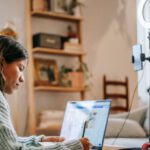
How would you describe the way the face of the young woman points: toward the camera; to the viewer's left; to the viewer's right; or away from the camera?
to the viewer's right

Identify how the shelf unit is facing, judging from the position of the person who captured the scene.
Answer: facing the viewer and to the right of the viewer

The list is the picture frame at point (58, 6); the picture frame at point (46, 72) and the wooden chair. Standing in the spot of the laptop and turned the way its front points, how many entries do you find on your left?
0

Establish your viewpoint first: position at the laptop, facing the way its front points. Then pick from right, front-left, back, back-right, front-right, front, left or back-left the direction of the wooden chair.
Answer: back-right

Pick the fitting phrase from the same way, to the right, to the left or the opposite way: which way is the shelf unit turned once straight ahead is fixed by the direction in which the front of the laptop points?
to the left

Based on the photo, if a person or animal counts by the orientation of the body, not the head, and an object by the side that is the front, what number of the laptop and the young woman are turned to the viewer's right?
1

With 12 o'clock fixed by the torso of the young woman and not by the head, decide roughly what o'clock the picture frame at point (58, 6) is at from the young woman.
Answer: The picture frame is roughly at 9 o'clock from the young woman.

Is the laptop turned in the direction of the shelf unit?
no

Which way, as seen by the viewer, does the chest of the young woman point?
to the viewer's right

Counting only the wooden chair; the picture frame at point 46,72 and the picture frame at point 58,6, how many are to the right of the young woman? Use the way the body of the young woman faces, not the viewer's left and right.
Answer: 0

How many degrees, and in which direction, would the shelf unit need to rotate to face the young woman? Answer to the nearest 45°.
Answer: approximately 45° to its right

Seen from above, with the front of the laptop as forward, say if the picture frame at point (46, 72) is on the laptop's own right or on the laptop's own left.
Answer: on the laptop's own right

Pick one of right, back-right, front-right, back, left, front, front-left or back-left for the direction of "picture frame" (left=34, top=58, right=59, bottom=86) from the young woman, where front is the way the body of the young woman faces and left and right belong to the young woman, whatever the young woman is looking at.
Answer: left

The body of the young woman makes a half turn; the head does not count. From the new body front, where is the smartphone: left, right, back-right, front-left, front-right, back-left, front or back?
back-right
